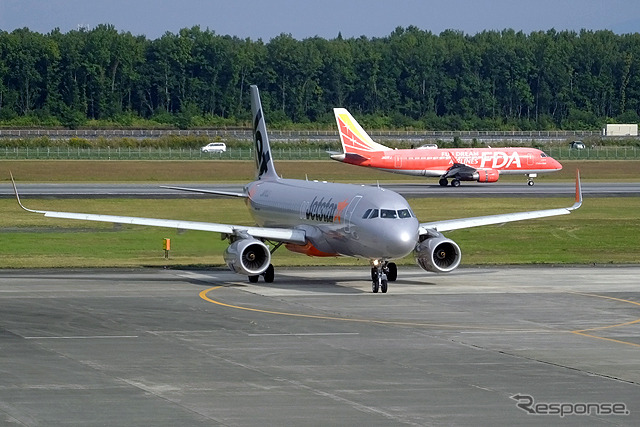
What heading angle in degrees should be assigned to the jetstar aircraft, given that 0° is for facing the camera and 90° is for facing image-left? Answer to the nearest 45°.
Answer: approximately 0°
